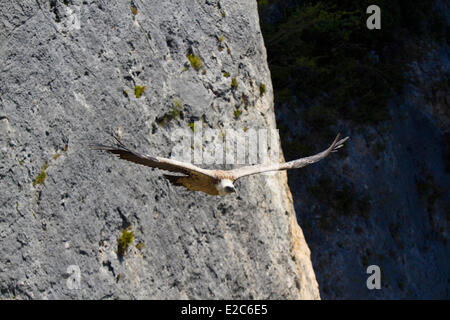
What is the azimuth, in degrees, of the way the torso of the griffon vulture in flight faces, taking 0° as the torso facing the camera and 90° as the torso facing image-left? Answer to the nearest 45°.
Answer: approximately 315°
